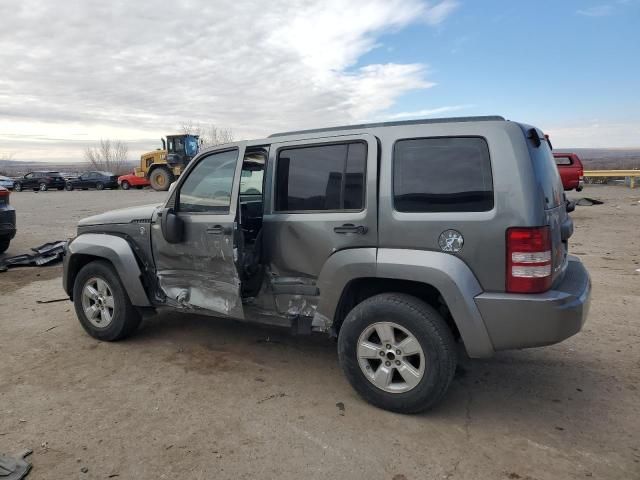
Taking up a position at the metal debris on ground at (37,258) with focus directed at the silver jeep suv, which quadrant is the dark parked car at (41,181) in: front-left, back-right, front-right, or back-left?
back-left

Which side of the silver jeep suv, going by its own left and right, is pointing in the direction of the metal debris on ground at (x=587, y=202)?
right

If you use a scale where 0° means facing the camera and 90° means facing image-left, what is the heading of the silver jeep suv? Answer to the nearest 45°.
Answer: approximately 135°

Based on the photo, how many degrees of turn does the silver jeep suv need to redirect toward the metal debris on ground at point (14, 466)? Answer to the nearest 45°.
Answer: approximately 45° to its left

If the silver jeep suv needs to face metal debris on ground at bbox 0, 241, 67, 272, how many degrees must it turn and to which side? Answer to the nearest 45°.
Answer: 0° — it already faces it

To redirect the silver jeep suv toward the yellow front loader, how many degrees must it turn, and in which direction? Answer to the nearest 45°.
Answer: approximately 45° to its right

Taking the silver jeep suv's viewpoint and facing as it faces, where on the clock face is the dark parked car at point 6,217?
The dark parked car is roughly at 12 o'clock from the silver jeep suv.
